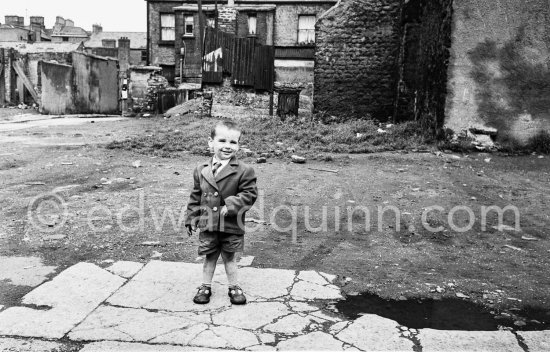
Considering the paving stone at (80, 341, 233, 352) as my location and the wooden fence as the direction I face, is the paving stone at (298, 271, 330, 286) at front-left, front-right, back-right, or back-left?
front-right

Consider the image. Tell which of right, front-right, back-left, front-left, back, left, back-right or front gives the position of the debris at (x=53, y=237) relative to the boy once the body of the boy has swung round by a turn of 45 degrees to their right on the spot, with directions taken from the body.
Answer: right

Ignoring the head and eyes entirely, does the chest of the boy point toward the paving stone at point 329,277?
no

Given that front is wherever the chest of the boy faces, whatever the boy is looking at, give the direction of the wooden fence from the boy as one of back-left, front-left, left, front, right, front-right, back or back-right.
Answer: back

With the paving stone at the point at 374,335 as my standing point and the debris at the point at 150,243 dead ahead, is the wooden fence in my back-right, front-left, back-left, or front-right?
front-right

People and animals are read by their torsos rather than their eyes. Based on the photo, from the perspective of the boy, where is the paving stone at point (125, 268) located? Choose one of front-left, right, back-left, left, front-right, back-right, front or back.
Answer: back-right

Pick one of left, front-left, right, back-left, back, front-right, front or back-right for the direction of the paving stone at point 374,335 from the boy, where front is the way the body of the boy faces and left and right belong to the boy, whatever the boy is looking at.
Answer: front-left

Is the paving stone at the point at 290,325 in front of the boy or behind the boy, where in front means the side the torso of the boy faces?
in front

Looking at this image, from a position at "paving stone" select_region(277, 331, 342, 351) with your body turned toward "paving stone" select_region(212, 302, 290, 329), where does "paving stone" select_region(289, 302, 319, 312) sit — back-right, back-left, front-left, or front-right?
front-right

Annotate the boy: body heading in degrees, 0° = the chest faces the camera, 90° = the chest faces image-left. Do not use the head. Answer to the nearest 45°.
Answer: approximately 0°

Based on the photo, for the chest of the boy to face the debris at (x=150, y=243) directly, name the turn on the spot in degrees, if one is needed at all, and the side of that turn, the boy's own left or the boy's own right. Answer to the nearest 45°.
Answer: approximately 135° to the boy's own right

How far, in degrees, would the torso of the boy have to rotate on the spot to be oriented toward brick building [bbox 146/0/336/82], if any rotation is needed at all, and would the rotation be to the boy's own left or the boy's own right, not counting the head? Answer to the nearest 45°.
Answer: approximately 180°

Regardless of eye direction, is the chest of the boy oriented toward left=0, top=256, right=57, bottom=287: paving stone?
no

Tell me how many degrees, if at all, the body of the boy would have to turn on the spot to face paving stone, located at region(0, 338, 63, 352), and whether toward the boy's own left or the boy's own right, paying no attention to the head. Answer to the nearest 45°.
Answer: approximately 45° to the boy's own right

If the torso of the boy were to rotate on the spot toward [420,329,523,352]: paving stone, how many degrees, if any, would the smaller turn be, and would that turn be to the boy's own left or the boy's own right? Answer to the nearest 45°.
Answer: approximately 45° to the boy's own left

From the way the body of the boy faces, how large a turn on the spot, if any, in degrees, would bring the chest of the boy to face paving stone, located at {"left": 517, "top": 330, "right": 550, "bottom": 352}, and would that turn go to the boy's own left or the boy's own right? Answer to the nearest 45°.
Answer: approximately 45° to the boy's own left
